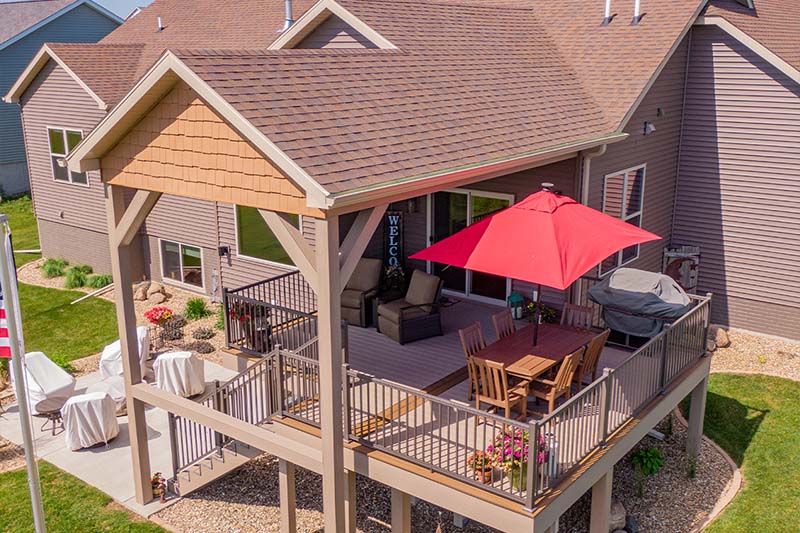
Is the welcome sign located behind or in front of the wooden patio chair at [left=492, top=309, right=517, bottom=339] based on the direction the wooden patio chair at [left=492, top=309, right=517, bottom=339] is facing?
behind

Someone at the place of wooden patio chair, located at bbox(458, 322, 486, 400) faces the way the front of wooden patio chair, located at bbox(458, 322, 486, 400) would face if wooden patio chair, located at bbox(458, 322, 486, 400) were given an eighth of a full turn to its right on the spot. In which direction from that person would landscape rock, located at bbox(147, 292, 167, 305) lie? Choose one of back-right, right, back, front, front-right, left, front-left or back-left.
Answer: back-right

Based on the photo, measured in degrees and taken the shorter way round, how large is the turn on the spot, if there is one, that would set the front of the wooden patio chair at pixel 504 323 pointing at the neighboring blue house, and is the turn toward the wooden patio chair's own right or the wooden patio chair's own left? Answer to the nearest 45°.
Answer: approximately 180°

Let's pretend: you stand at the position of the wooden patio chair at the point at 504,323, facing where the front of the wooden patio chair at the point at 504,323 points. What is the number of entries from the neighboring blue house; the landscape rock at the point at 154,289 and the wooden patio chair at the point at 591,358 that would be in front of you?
1

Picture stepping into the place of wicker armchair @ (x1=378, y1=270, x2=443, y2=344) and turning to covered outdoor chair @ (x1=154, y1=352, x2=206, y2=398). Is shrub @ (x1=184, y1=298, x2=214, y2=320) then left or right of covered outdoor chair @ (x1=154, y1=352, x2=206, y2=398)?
right

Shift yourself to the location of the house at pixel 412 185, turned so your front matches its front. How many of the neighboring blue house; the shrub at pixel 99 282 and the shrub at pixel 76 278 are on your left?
3

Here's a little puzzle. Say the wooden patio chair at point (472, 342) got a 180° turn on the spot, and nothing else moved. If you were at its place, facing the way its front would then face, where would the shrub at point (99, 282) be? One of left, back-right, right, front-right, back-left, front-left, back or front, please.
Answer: front

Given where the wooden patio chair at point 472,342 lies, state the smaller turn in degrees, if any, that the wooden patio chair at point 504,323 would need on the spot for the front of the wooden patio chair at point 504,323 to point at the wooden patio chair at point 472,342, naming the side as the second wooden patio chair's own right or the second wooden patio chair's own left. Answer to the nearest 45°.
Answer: approximately 90° to the second wooden patio chair's own right

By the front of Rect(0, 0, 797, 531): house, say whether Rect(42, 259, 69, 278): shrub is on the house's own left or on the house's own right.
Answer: on the house's own left

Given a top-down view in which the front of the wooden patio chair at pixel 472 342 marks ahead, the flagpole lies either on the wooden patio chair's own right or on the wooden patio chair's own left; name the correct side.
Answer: on the wooden patio chair's own right

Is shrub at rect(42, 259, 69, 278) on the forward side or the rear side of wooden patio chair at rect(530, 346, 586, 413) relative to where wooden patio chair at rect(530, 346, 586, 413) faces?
on the forward side

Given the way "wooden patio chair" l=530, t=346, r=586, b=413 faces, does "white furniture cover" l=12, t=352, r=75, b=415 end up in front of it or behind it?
in front

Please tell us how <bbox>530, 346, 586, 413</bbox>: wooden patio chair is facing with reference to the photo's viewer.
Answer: facing away from the viewer and to the left of the viewer

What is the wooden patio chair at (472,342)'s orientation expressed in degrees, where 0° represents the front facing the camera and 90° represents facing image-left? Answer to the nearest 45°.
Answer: approximately 315°

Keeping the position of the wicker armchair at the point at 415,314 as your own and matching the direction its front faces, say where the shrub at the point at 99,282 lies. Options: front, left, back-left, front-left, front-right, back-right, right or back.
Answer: right

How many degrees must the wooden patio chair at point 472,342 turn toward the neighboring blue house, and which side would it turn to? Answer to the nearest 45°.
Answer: approximately 180°
